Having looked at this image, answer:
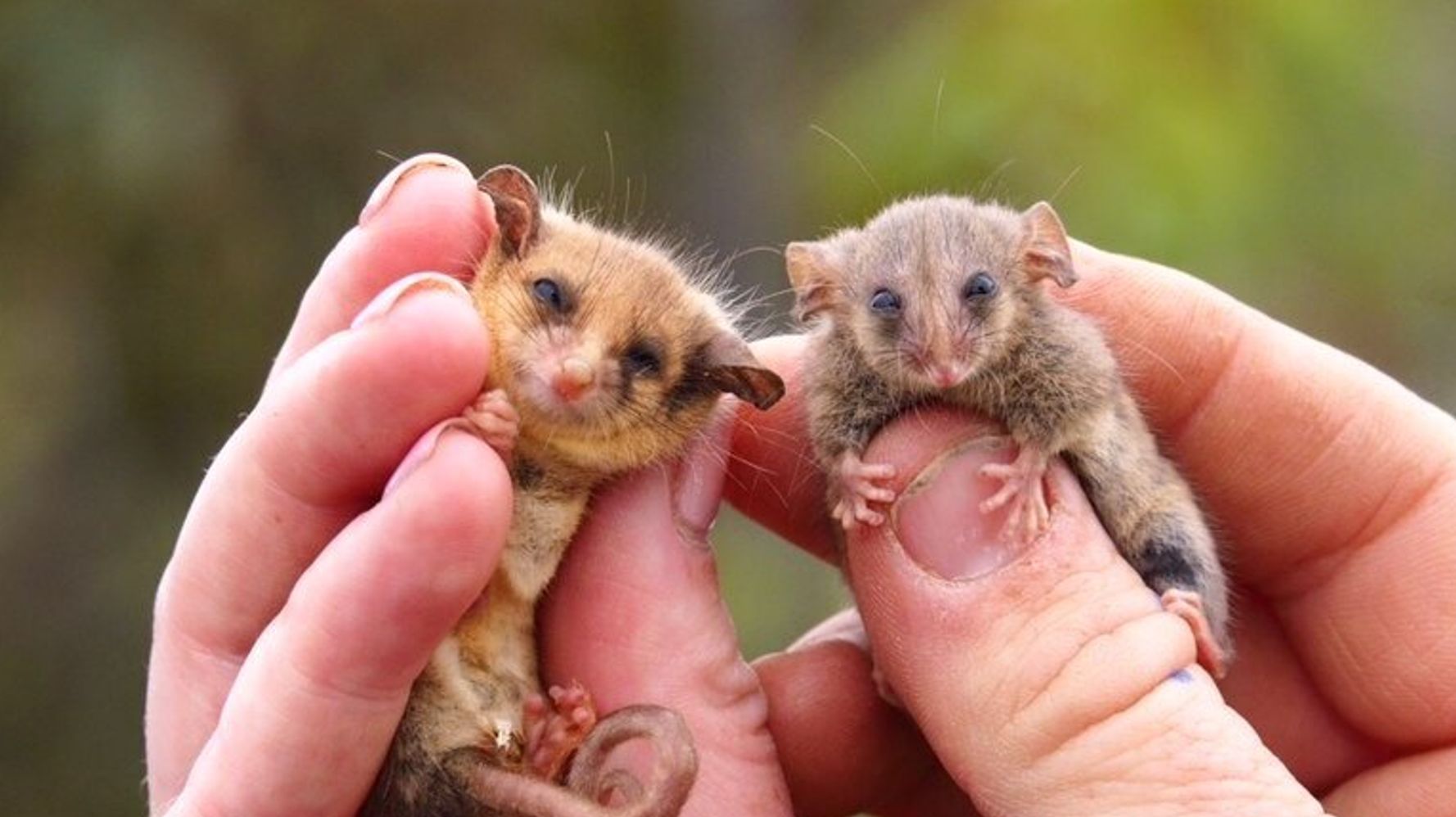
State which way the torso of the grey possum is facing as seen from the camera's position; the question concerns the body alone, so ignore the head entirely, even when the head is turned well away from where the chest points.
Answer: toward the camera
